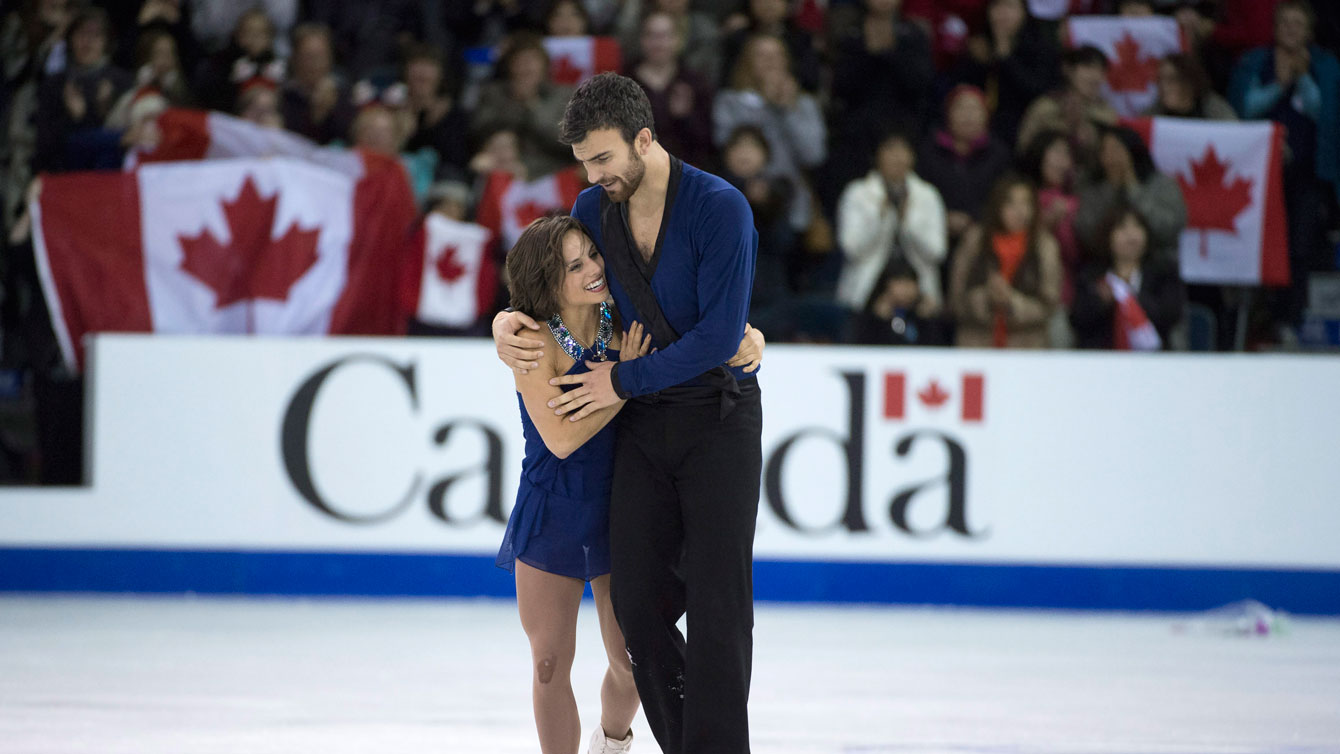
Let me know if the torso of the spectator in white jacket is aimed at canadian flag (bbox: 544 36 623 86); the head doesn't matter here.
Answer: no

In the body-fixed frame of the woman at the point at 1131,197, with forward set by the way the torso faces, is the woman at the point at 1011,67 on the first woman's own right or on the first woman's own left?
on the first woman's own right

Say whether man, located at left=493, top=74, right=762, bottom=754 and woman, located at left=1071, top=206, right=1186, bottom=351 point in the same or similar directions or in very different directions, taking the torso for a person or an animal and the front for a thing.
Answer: same or similar directions

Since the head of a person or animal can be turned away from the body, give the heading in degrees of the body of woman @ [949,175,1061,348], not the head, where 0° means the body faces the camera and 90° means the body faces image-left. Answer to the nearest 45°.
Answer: approximately 0°

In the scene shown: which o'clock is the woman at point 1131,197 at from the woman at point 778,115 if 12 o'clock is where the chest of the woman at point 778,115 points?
the woman at point 1131,197 is roughly at 9 o'clock from the woman at point 778,115.

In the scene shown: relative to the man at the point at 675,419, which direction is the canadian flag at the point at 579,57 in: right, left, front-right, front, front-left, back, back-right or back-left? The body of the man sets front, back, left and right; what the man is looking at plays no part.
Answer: back-right

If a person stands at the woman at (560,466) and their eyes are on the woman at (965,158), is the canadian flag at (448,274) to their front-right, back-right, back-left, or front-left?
front-left

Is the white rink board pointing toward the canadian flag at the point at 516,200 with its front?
no

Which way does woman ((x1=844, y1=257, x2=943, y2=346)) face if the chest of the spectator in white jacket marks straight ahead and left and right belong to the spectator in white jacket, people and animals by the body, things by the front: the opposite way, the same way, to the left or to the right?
the same way

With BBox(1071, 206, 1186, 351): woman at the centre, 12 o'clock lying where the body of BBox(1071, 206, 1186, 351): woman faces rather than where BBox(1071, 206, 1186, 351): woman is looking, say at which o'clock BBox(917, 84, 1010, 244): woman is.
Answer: BBox(917, 84, 1010, 244): woman is roughly at 4 o'clock from BBox(1071, 206, 1186, 351): woman.

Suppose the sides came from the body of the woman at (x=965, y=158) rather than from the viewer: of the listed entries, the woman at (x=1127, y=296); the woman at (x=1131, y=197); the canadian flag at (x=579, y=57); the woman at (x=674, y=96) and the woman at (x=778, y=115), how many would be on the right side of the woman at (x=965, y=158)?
3

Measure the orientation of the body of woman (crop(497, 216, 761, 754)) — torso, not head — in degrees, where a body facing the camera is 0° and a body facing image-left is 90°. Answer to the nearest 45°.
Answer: approximately 315°

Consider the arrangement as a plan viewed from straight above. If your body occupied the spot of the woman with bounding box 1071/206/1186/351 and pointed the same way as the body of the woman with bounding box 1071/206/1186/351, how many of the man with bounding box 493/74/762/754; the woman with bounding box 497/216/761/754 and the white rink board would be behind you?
0

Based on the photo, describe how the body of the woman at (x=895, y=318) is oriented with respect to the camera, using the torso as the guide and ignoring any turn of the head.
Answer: toward the camera

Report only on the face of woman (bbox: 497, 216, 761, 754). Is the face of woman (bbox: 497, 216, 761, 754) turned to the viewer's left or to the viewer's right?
to the viewer's right
